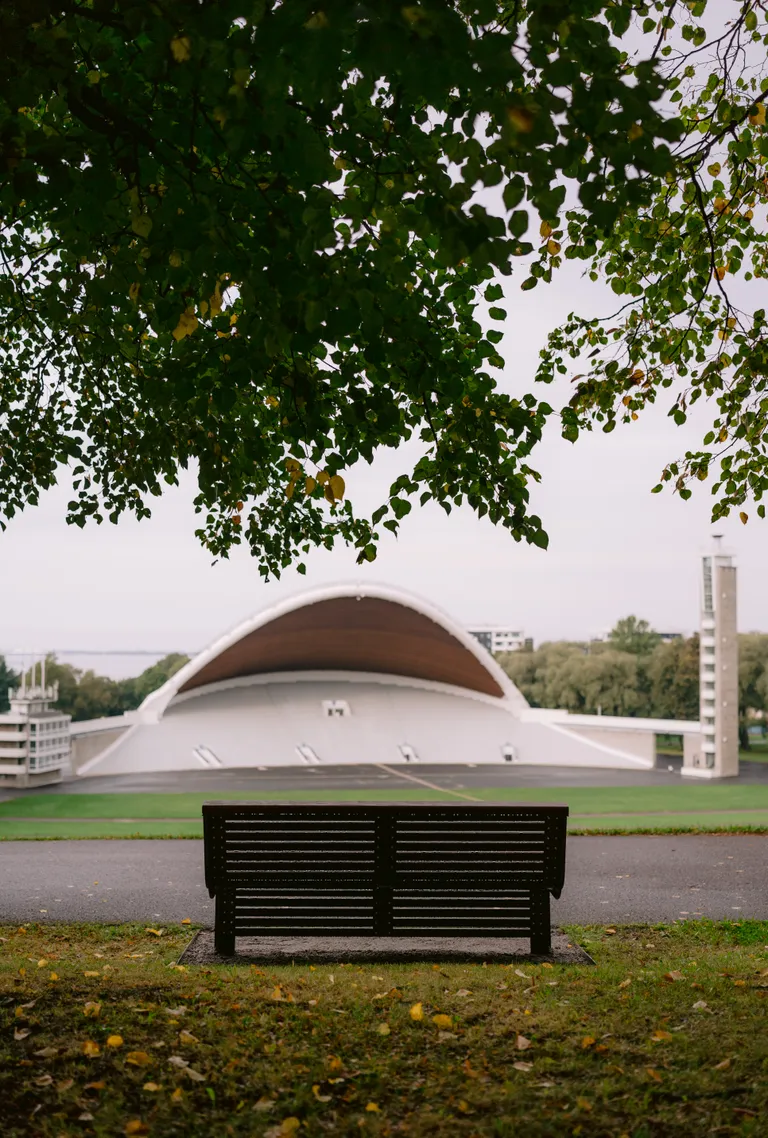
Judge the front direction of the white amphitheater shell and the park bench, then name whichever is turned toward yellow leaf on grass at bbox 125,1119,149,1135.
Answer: the white amphitheater shell

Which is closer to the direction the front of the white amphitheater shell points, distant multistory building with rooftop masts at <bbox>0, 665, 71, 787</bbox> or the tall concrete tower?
the distant multistory building with rooftop masts

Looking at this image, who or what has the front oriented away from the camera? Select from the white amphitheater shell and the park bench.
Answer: the park bench

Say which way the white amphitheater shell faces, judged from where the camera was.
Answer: facing the viewer

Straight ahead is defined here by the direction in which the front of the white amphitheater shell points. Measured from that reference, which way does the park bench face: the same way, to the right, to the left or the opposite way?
the opposite way

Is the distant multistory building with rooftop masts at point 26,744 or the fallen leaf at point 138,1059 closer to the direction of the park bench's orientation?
the distant multistory building with rooftop masts

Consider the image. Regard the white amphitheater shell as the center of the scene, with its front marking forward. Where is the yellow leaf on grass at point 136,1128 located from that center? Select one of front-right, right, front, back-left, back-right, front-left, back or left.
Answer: front

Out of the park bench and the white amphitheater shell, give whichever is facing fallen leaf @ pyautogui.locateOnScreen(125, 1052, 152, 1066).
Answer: the white amphitheater shell

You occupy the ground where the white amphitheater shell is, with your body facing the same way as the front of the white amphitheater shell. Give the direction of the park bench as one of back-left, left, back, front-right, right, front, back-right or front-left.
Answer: front

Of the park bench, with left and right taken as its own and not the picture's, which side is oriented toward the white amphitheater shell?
front

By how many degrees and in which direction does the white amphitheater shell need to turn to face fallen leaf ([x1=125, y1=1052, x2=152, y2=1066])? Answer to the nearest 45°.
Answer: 0° — it already faces it

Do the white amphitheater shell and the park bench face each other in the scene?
yes

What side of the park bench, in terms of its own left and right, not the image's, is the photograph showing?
back

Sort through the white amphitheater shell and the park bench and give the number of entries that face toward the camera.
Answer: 1
